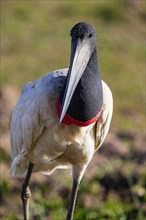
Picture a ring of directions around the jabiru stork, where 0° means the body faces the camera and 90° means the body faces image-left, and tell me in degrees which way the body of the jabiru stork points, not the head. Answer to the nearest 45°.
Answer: approximately 315°
